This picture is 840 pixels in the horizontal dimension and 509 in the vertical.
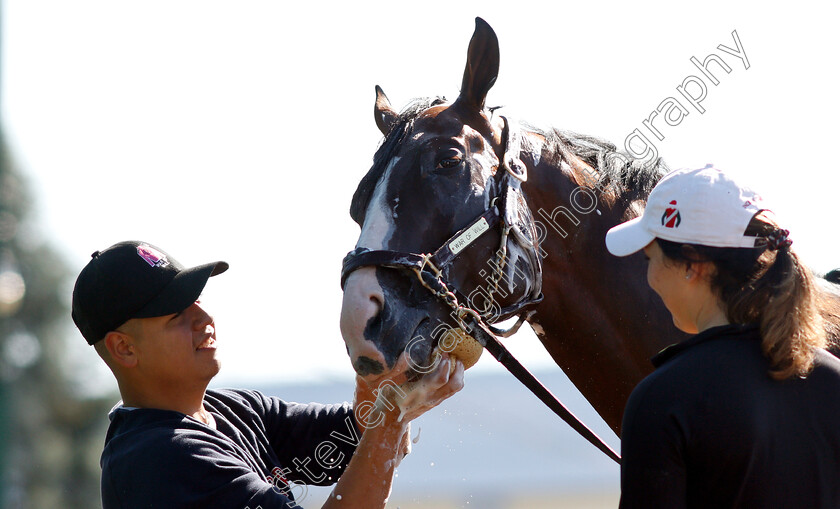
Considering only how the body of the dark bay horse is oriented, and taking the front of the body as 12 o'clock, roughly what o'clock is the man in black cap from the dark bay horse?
The man in black cap is roughly at 12 o'clock from the dark bay horse.

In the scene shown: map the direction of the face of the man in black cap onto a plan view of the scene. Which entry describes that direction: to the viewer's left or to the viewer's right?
to the viewer's right

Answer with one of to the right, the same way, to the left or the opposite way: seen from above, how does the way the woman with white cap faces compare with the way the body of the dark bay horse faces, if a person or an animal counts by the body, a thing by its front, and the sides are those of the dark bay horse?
to the right

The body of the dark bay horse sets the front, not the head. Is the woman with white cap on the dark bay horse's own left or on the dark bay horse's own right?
on the dark bay horse's own left

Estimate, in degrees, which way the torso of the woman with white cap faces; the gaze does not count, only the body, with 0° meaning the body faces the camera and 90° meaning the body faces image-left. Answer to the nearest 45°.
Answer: approximately 135°
